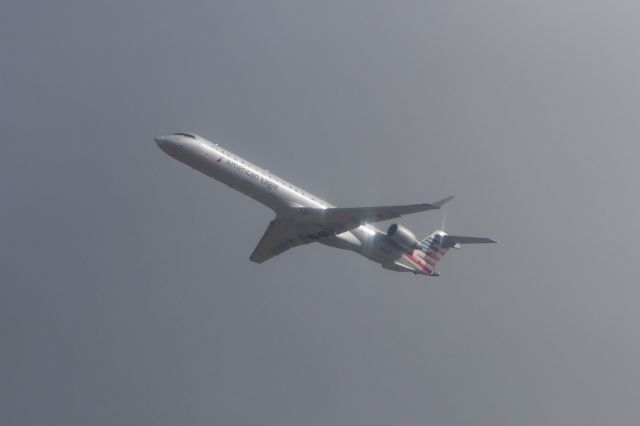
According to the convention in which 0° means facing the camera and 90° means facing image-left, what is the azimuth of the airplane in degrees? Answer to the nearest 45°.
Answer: approximately 45°
